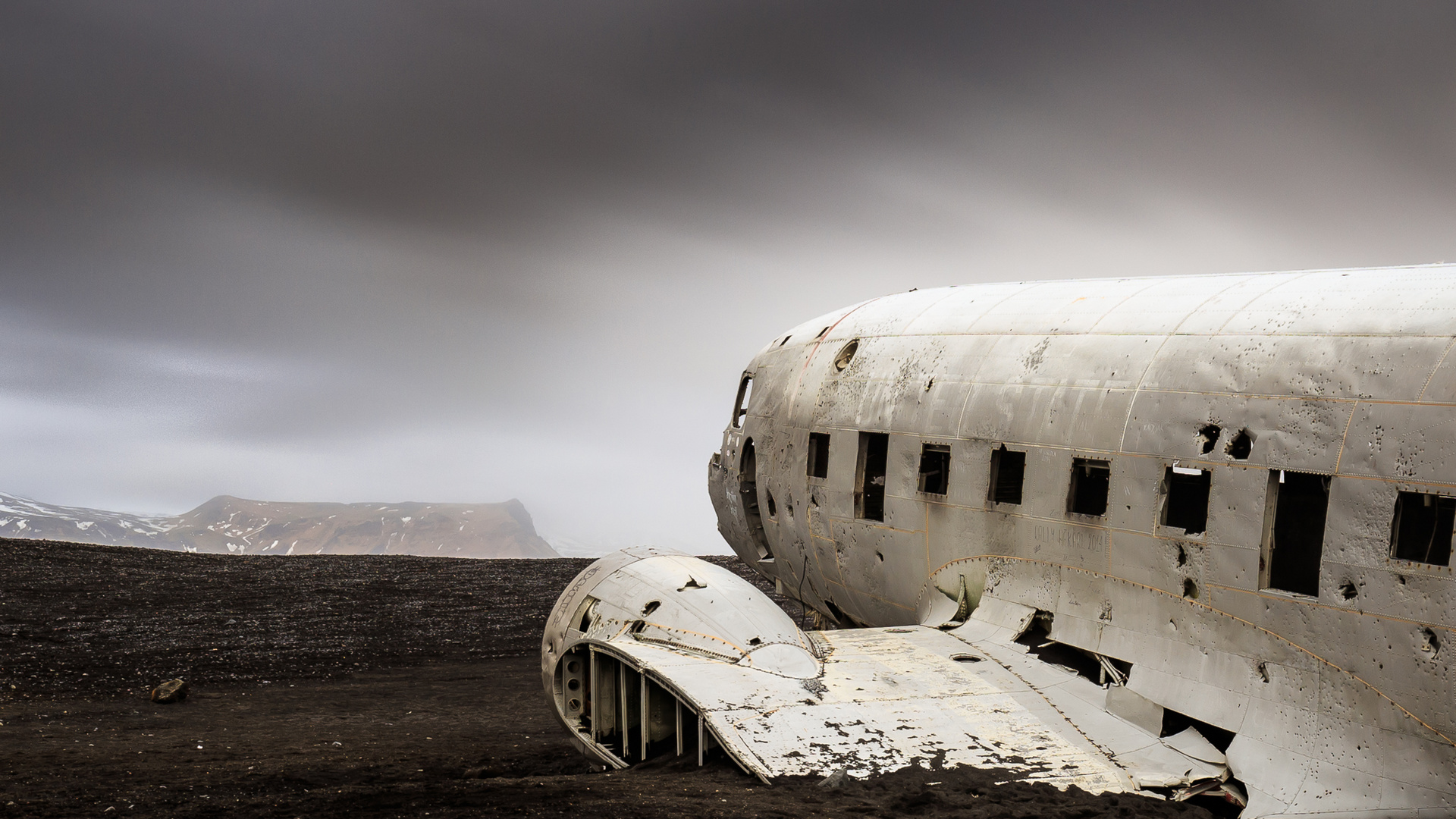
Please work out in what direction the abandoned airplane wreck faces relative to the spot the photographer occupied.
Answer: facing away from the viewer and to the left of the viewer
